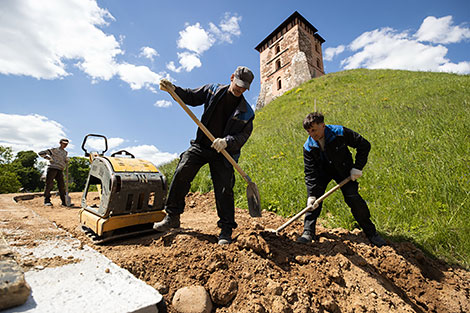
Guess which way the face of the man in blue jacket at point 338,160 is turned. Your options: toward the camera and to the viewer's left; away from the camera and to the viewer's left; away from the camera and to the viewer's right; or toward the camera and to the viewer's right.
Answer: toward the camera and to the viewer's left

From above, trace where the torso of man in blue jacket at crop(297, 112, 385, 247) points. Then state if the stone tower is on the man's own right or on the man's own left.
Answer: on the man's own right

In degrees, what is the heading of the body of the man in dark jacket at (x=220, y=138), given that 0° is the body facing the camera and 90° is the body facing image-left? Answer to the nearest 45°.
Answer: approximately 0°

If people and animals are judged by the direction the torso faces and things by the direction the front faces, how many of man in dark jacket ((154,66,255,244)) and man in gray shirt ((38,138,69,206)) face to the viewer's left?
0

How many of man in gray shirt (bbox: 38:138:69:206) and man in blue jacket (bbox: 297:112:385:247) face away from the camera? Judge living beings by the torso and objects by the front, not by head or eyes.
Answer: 0

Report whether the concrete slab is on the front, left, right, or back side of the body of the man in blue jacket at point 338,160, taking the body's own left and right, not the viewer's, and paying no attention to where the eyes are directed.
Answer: front

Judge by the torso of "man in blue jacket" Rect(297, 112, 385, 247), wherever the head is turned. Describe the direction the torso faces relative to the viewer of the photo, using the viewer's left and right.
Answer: facing the viewer and to the left of the viewer

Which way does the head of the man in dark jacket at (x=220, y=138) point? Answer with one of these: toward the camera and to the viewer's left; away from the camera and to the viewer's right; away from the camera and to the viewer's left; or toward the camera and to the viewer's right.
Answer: toward the camera and to the viewer's right

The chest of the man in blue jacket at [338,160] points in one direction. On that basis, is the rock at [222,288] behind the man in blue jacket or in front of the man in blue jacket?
in front

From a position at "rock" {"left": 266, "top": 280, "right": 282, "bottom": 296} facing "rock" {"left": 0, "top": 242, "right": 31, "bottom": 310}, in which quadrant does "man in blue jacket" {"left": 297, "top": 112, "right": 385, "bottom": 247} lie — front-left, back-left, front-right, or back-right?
back-right

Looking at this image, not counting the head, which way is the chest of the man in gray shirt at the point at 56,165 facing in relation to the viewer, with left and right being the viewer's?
facing the viewer and to the right of the viewer

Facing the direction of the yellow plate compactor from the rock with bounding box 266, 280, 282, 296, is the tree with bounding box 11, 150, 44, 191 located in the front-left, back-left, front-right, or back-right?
front-right

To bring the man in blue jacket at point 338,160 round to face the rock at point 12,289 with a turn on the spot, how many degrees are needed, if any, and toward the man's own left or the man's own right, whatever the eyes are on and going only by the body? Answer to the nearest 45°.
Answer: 0° — they already face it

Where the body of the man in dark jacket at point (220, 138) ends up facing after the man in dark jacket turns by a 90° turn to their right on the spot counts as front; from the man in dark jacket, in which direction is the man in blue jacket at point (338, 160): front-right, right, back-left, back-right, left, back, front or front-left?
back

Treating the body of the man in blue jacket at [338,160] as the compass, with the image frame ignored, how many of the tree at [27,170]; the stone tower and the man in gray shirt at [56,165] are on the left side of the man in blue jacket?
0
